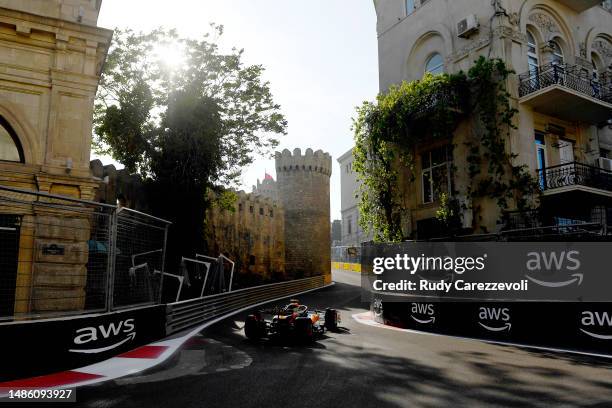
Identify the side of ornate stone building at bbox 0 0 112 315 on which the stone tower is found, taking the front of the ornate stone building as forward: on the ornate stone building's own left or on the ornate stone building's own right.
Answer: on the ornate stone building's own left

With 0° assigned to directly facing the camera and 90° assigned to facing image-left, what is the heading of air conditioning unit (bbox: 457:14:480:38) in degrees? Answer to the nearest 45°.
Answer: approximately 45°

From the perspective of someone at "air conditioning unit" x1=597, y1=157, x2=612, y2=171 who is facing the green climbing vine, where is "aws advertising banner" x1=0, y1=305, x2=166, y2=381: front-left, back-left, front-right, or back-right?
front-left

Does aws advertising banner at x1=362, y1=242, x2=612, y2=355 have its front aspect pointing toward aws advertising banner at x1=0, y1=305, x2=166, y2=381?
yes

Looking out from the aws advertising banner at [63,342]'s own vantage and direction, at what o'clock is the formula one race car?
The formula one race car is roughly at 10 o'clock from the aws advertising banner.

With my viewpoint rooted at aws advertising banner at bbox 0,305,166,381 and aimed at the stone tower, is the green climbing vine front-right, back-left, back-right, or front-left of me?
front-right

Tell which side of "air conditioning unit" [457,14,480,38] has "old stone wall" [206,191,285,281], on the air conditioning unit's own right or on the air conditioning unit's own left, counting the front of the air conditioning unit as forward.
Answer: on the air conditioning unit's own right

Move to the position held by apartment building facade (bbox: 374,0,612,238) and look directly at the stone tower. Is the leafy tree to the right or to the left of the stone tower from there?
left

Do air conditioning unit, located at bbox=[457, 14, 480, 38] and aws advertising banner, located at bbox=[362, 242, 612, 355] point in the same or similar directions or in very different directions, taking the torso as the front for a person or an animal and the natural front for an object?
same or similar directions

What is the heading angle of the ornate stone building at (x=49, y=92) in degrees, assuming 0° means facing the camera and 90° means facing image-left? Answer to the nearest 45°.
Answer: approximately 315°

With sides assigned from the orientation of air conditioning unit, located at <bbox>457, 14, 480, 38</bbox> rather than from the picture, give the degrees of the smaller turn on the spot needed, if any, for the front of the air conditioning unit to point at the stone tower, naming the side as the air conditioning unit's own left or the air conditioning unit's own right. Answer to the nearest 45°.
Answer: approximately 90° to the air conditioning unit's own right

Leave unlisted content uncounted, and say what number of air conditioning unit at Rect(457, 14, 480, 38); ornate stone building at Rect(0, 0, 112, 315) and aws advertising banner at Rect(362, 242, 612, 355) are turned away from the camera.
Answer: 0

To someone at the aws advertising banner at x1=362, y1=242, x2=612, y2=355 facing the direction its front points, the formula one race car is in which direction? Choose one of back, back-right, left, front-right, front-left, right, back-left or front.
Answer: front

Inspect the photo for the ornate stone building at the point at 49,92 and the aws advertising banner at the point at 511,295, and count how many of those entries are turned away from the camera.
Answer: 0

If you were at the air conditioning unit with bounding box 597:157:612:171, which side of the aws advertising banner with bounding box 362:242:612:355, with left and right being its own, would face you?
back

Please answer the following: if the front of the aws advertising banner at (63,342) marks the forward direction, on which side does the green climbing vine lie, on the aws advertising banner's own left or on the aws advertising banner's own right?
on the aws advertising banner's own left

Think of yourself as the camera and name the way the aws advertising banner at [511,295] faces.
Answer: facing the viewer and to the left of the viewer

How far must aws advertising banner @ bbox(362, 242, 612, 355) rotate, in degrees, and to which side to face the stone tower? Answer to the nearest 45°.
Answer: approximately 90° to its right

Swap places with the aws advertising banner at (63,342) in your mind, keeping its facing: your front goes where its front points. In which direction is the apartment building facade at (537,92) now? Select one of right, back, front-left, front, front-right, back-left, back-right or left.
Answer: front-left
